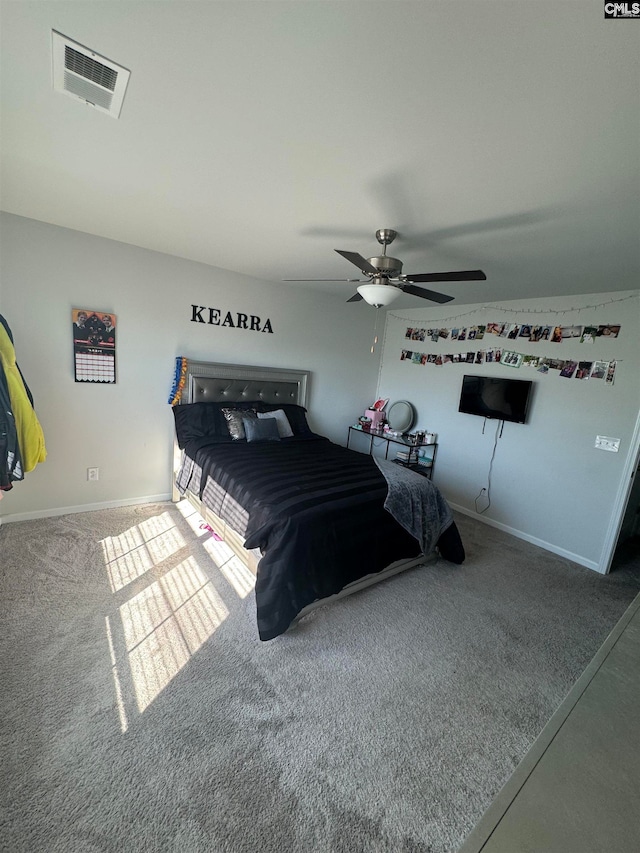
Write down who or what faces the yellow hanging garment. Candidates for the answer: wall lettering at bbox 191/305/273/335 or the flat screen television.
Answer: the flat screen television

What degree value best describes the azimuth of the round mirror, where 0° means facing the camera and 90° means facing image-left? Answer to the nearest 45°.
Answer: approximately 45°

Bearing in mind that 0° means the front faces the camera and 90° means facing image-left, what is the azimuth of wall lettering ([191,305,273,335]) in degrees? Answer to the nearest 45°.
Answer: approximately 315°

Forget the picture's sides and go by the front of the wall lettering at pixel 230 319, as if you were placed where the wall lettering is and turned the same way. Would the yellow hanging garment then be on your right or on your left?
on your right
